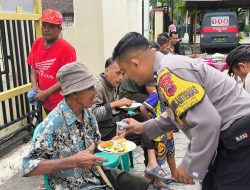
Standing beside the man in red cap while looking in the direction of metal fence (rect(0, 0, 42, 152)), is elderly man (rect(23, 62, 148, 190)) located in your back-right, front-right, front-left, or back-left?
back-left

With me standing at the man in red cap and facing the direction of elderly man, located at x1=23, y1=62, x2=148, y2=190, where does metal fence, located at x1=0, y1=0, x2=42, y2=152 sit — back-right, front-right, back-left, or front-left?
back-right

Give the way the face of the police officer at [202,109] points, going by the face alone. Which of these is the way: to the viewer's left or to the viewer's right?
to the viewer's left

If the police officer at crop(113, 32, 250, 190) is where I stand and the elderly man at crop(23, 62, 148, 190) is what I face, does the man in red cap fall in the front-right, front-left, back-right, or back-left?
front-right

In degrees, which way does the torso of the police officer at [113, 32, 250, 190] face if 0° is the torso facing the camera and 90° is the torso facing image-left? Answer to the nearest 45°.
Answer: approximately 90°

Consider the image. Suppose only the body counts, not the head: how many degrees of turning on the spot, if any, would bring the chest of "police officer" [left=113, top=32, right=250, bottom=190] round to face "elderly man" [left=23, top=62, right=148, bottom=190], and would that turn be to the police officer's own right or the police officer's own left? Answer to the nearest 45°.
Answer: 0° — they already face them

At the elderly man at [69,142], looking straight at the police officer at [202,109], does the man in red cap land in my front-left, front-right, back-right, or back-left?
back-left

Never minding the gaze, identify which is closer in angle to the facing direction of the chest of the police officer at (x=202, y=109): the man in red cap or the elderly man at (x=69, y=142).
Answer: the elderly man

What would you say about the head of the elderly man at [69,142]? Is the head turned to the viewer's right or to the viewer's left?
to the viewer's right

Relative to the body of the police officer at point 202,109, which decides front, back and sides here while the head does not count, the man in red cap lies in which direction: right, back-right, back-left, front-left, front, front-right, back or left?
front-right

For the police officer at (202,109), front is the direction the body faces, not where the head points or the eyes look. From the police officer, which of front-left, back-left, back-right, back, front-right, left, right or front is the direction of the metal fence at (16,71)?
front-right
